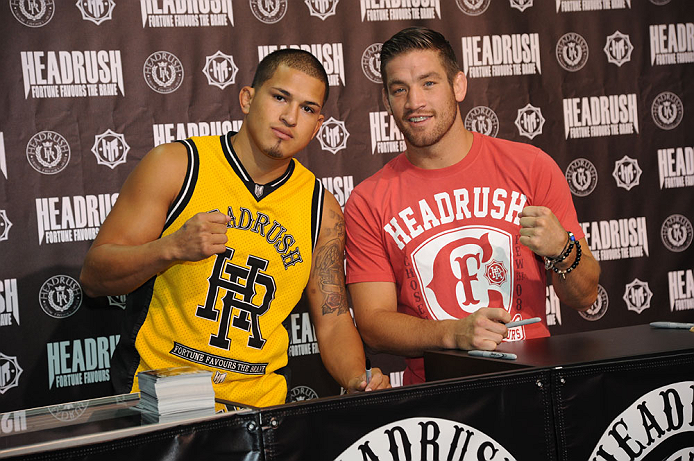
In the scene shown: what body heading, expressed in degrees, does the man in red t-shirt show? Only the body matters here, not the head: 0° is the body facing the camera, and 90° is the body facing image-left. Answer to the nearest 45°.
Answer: approximately 0°

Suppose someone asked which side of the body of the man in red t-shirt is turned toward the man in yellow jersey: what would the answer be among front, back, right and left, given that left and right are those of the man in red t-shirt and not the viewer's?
right
